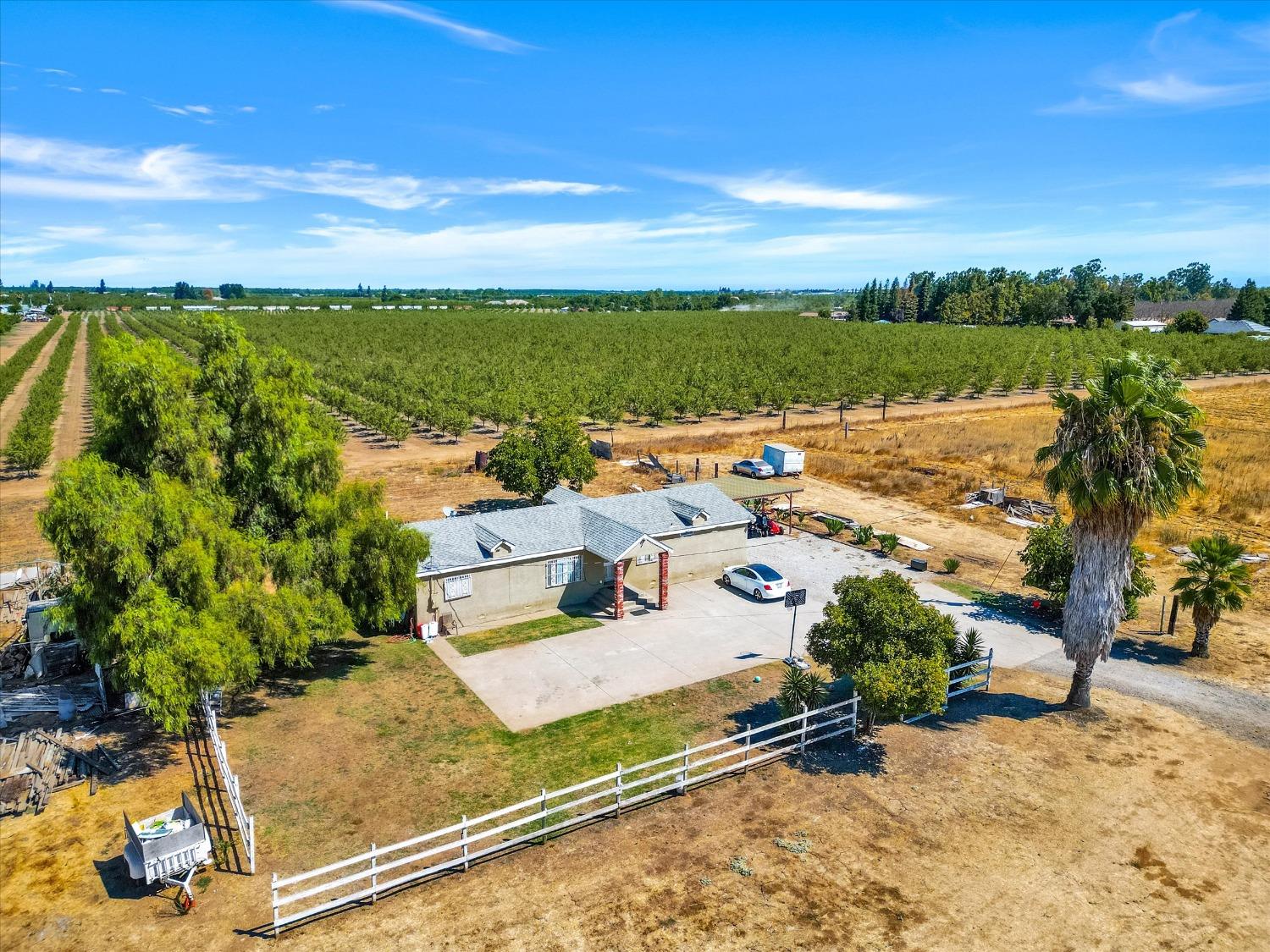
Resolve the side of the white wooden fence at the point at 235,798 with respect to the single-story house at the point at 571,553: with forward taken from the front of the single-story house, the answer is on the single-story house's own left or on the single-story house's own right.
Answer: on the single-story house's own right

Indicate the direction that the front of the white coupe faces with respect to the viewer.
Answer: facing away from the viewer and to the left of the viewer

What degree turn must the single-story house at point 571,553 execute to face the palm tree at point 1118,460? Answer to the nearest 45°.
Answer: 0° — it already faces it

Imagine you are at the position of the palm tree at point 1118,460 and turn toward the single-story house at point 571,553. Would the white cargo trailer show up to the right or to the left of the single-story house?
right

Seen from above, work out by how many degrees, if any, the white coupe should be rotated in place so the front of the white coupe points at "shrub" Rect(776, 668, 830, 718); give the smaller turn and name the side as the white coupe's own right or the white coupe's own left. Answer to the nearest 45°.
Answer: approximately 135° to the white coupe's own left

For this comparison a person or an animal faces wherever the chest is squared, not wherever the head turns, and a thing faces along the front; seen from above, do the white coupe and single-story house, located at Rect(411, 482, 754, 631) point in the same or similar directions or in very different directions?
very different directions

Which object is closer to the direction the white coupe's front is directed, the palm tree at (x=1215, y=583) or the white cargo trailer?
the white cargo trailer

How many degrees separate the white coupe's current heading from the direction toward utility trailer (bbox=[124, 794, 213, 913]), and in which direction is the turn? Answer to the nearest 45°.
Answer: approximately 90° to its left

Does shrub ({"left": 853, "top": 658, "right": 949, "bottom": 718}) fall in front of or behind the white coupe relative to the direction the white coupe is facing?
behind

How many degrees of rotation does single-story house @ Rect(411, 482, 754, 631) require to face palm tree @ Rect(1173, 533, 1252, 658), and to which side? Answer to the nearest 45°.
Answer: approximately 45° to its left
